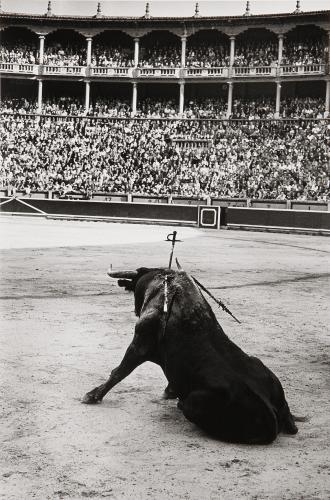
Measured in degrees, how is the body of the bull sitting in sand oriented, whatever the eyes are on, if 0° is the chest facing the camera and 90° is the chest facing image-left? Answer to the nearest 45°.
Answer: approximately 135°

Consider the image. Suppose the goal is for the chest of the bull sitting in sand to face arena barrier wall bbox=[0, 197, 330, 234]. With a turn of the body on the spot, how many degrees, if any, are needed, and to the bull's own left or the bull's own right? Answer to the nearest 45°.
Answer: approximately 45° to the bull's own right
